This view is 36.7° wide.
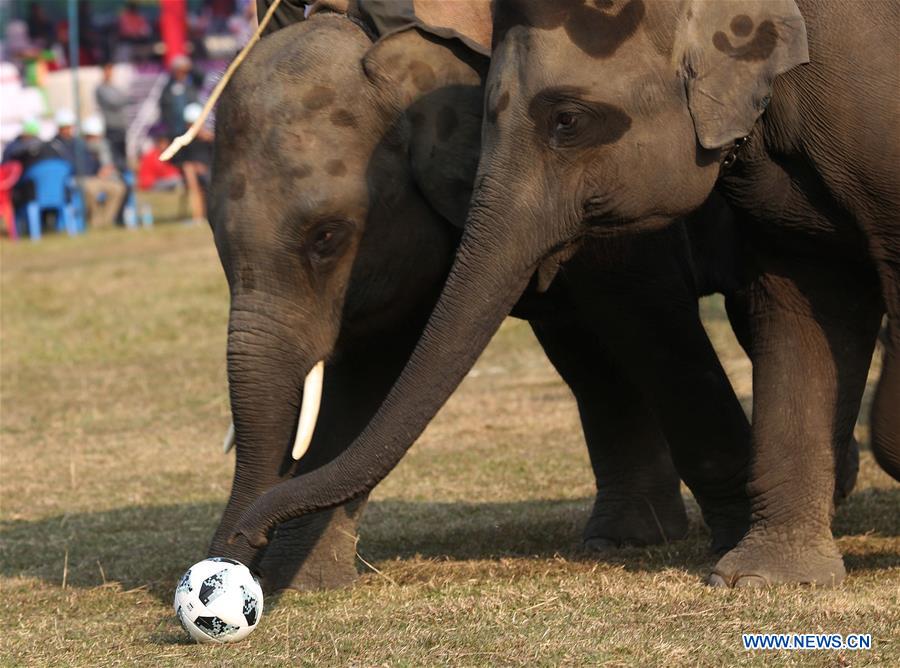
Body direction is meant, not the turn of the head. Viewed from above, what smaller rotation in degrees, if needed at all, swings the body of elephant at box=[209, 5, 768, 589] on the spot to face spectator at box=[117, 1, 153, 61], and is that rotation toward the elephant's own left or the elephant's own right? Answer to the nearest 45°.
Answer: approximately 135° to the elephant's own right

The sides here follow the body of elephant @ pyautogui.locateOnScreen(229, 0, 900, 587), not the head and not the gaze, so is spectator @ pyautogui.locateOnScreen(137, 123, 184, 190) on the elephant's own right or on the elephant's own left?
on the elephant's own right

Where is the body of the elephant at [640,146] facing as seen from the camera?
to the viewer's left

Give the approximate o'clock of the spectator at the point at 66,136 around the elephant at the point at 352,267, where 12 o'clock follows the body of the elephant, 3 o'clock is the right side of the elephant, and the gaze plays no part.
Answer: The spectator is roughly at 4 o'clock from the elephant.

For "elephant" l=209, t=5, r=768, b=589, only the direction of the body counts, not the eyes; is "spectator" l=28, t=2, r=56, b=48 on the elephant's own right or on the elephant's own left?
on the elephant's own right

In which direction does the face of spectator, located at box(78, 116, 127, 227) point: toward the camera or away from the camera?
toward the camera

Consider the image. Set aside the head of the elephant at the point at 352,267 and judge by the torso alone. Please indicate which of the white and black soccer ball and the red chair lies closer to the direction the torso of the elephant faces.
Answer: the white and black soccer ball

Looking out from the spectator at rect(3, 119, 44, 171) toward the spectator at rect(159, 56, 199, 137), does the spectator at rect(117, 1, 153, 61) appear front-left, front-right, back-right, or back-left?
front-left

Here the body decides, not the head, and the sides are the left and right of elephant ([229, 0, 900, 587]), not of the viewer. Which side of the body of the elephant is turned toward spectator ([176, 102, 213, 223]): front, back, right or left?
right

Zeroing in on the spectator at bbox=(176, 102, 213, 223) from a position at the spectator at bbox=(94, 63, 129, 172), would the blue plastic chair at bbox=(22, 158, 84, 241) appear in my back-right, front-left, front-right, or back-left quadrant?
front-right

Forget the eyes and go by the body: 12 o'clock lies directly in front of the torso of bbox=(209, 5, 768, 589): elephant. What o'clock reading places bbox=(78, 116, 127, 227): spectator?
The spectator is roughly at 4 o'clock from the elephant.

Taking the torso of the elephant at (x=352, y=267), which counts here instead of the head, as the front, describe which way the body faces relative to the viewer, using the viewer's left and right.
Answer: facing the viewer and to the left of the viewer

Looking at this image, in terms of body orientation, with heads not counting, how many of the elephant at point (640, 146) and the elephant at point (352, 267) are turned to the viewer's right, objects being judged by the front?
0
